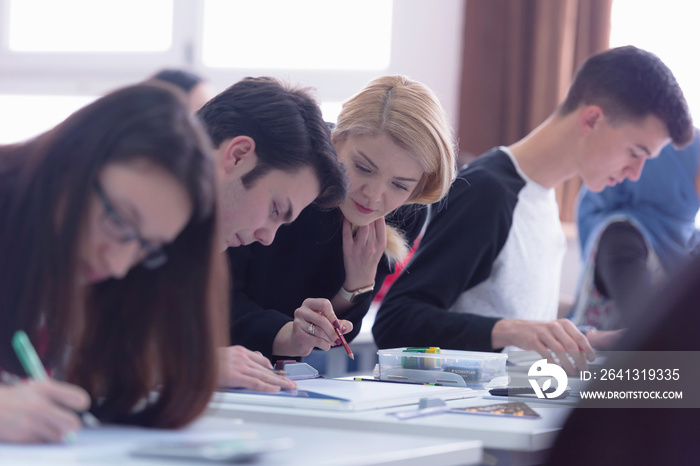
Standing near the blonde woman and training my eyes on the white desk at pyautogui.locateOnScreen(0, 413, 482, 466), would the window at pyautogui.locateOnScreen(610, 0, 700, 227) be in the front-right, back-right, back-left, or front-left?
back-left

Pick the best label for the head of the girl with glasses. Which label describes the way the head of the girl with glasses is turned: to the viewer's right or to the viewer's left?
to the viewer's right

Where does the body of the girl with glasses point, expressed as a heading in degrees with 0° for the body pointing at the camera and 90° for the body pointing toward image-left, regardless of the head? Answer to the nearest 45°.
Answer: approximately 315°
